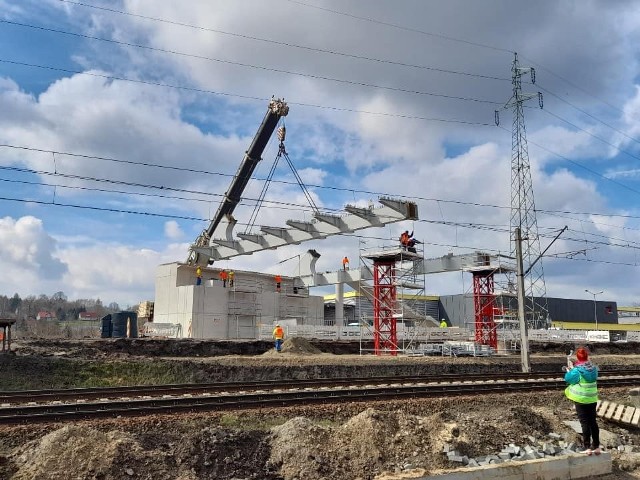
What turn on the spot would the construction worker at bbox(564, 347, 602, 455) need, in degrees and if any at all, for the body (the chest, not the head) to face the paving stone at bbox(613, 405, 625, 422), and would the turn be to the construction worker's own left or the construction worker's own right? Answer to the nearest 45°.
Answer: approximately 45° to the construction worker's own right

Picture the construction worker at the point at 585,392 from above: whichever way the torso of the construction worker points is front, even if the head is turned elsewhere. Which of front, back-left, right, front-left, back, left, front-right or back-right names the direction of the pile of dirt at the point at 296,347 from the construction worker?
front

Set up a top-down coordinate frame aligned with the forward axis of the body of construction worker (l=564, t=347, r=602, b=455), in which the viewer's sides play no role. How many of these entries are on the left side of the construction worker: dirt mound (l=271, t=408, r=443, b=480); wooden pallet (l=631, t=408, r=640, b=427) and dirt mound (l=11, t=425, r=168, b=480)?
2

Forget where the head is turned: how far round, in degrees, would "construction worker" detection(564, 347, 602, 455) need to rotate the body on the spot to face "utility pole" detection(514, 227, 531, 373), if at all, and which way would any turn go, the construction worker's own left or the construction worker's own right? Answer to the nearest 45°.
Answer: approximately 45° to the construction worker's own right

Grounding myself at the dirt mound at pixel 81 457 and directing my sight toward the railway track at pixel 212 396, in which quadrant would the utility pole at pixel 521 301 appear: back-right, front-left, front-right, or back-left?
front-right

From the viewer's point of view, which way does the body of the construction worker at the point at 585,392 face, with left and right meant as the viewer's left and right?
facing away from the viewer and to the left of the viewer

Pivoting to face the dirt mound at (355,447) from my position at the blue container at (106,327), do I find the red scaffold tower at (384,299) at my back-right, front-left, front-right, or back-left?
front-left

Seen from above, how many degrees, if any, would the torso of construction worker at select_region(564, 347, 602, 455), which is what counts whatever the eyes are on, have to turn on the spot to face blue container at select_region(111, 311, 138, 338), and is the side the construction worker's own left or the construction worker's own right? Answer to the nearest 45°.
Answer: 0° — they already face it

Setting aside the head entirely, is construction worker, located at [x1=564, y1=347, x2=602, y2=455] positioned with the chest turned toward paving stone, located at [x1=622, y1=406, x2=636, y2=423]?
no

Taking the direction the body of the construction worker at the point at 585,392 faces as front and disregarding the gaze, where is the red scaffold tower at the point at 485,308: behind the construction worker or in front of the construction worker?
in front

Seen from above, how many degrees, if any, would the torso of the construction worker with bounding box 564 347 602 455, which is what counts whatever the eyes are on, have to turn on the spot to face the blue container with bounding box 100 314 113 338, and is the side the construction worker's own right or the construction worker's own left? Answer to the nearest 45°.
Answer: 0° — they already face it

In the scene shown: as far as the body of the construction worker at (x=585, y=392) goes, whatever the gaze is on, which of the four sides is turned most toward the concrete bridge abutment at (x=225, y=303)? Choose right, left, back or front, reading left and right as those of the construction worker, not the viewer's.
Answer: front

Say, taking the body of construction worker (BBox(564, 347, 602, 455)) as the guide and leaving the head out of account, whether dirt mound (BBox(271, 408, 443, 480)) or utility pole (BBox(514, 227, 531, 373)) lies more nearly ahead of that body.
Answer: the utility pole

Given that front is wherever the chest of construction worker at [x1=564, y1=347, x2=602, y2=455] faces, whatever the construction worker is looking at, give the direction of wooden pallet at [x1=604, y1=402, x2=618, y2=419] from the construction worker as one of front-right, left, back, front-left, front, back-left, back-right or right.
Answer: front-right

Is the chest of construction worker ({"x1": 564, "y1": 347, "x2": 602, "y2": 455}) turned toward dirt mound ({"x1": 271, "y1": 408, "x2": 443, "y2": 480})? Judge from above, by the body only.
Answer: no
